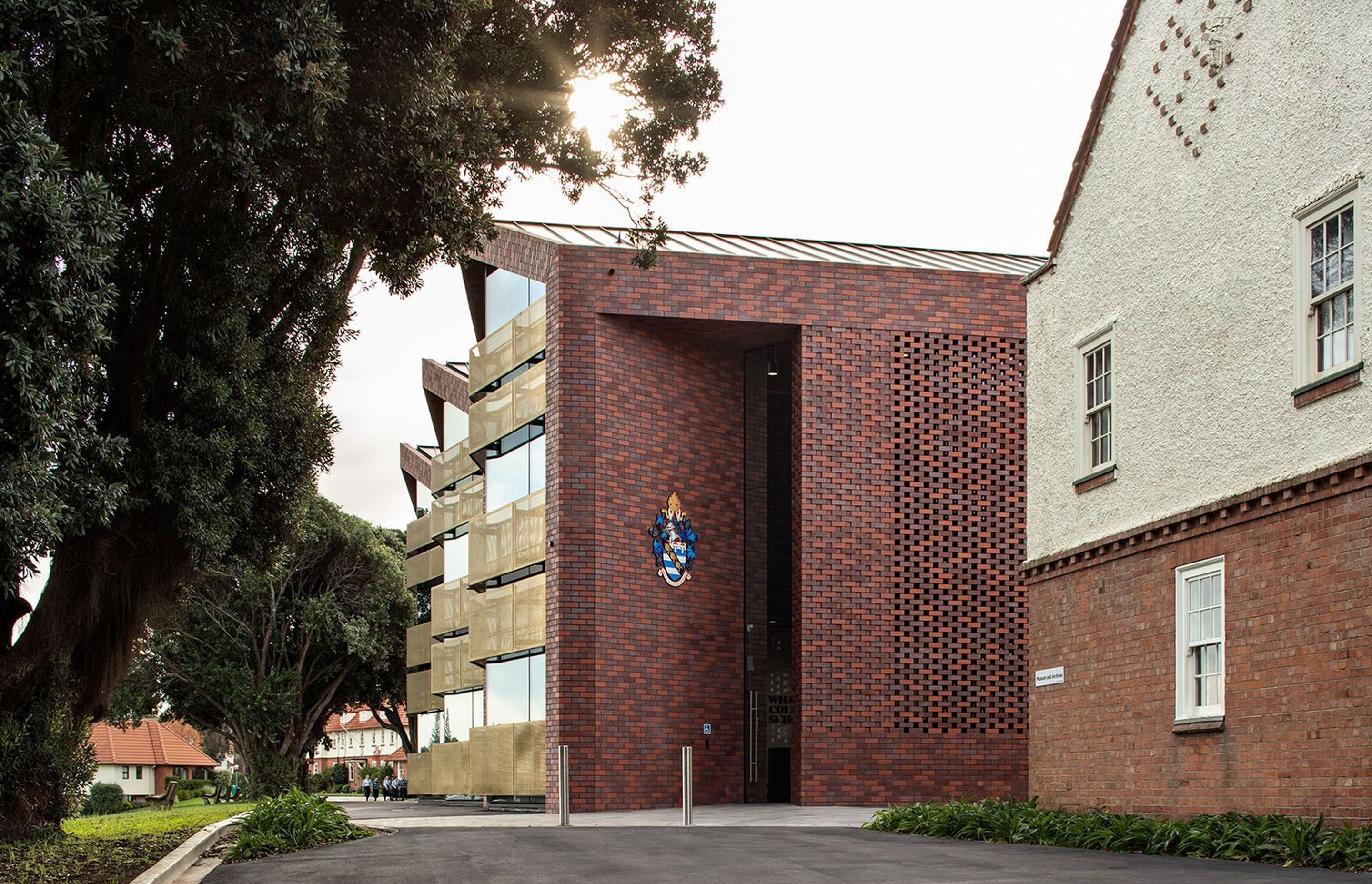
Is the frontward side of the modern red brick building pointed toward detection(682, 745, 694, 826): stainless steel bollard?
yes
